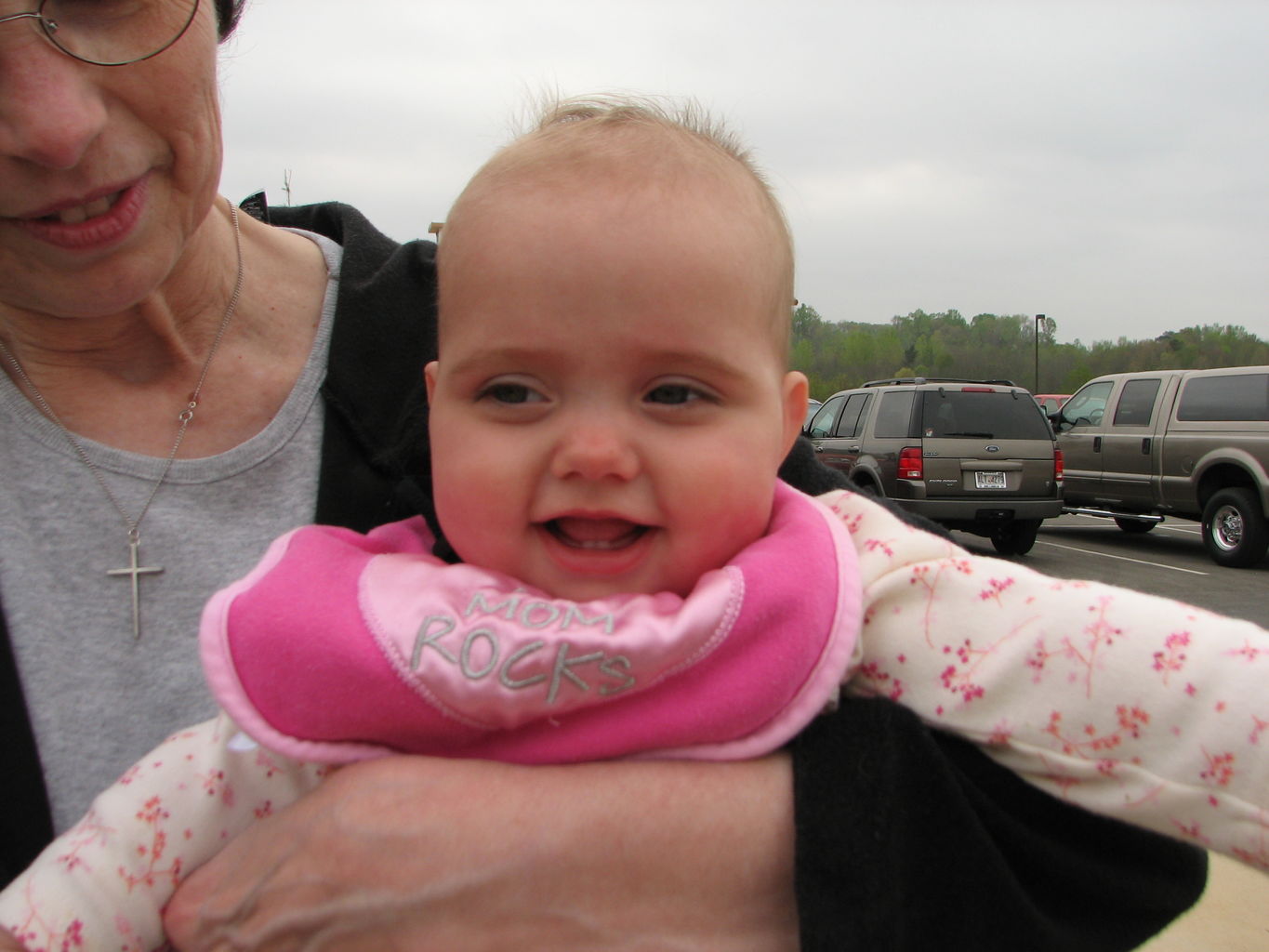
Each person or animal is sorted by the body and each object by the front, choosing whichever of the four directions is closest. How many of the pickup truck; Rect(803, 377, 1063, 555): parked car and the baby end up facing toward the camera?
1

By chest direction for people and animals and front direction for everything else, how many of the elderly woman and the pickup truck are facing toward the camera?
1

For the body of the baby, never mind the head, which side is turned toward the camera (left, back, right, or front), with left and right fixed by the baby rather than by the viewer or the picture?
front

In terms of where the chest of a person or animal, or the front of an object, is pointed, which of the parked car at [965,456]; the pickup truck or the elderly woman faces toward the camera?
the elderly woman

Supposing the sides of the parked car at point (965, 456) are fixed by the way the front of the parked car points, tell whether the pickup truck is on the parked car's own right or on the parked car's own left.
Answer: on the parked car's own right

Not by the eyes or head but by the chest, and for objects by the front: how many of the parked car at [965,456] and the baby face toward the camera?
1

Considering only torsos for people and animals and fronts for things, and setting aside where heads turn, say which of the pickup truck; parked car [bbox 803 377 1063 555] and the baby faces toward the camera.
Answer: the baby

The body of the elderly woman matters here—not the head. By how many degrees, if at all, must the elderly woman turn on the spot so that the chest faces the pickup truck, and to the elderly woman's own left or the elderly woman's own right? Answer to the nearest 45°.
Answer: approximately 135° to the elderly woman's own left

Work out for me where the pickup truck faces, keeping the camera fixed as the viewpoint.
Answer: facing away from the viewer and to the left of the viewer

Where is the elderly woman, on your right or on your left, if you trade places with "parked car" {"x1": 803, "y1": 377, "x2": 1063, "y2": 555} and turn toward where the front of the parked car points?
on your left

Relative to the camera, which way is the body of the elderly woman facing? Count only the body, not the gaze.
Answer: toward the camera

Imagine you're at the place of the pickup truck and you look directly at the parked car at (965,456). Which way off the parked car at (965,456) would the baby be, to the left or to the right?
left

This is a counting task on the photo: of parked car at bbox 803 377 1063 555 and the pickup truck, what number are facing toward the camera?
0

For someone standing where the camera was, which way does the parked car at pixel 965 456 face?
facing away from the viewer and to the left of the viewer
